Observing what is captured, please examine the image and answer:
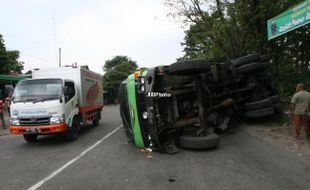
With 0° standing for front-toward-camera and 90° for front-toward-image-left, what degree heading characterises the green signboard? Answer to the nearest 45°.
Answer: approximately 45°

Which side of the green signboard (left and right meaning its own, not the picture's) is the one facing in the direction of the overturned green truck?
front
